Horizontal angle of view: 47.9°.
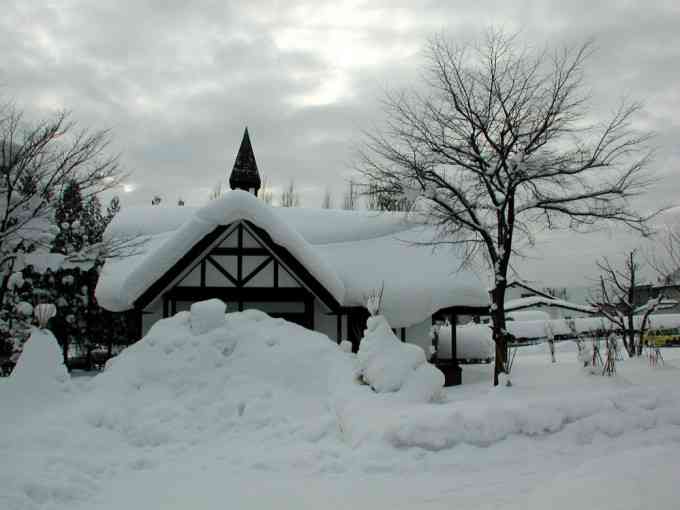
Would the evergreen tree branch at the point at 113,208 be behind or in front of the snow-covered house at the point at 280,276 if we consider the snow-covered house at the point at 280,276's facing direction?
behind

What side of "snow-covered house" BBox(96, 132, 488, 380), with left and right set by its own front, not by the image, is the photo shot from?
front

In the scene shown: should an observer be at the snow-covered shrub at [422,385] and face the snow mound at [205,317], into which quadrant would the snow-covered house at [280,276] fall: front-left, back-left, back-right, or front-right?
front-right

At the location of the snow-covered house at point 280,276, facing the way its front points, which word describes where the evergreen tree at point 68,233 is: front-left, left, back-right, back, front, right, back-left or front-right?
back-right

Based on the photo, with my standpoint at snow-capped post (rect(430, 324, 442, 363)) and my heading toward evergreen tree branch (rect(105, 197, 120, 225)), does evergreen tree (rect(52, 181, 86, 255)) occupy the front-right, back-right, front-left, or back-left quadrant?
front-left

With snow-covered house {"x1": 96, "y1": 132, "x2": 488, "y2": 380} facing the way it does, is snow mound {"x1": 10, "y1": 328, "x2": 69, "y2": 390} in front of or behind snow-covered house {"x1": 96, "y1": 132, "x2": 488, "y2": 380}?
in front

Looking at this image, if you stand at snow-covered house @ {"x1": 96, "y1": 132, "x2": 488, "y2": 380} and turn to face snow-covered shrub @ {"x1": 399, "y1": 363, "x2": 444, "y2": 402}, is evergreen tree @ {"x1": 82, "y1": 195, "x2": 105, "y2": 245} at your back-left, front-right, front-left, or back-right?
back-right

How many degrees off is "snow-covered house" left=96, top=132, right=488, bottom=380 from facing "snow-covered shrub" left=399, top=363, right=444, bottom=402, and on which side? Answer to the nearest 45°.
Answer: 0° — it already faces it

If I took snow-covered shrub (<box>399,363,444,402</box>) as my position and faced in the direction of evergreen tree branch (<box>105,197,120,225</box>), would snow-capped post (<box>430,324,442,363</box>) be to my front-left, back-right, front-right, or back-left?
front-right

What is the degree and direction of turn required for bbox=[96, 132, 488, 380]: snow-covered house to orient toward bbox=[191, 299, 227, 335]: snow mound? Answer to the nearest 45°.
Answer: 0° — it already faces it

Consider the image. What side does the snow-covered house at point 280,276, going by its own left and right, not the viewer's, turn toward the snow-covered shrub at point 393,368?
front

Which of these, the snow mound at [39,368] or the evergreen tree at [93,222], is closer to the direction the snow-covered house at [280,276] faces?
the snow mound

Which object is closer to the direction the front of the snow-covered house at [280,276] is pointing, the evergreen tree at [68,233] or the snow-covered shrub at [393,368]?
the snow-covered shrub
